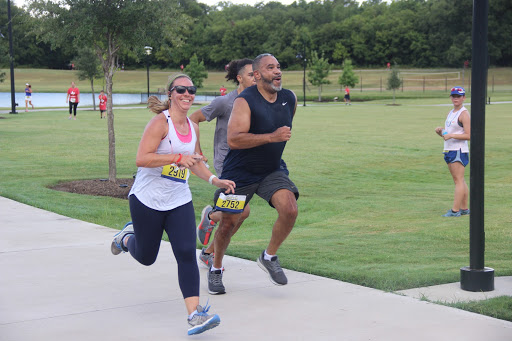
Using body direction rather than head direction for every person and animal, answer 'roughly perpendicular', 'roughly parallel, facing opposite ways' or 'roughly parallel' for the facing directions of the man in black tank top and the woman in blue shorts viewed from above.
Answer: roughly perpendicular

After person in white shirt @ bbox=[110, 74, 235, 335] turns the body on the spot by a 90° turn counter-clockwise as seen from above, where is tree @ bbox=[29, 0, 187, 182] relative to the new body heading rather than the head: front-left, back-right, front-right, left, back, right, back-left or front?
front-left

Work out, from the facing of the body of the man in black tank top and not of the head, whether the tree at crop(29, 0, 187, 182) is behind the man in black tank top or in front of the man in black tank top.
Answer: behind

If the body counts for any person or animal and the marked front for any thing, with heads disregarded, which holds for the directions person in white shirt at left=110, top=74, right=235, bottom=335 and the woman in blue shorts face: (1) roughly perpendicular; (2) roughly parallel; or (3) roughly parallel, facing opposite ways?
roughly perpendicular

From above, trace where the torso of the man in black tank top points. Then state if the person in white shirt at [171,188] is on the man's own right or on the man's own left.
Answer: on the man's own right

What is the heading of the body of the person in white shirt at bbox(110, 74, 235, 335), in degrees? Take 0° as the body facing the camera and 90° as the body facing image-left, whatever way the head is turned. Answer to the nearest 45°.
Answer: approximately 315°
